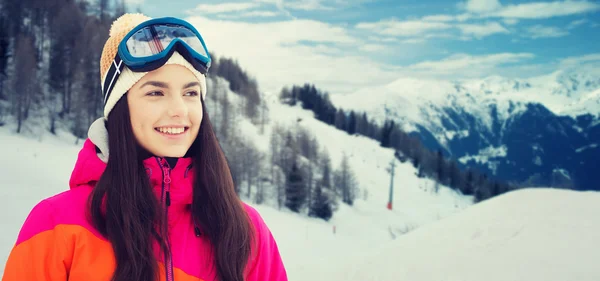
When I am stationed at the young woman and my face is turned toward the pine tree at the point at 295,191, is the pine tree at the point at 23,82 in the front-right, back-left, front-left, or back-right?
front-left

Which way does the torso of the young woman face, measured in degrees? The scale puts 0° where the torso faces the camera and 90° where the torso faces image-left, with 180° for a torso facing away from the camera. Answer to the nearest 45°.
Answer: approximately 315°

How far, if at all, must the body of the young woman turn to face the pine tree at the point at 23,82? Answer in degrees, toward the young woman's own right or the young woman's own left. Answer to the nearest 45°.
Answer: approximately 135° to the young woman's own left

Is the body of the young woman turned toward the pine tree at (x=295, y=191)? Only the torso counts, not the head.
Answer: no

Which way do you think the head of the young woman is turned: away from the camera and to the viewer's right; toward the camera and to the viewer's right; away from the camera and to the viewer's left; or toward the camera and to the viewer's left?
toward the camera and to the viewer's right
